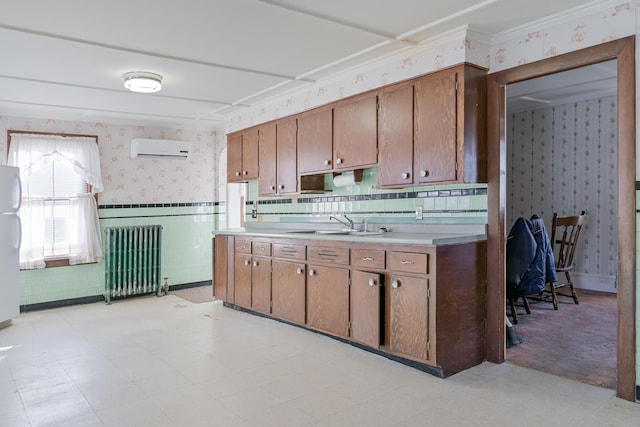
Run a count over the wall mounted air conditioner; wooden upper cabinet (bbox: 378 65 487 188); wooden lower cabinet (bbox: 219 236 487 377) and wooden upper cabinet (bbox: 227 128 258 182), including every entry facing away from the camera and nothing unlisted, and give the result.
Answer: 0

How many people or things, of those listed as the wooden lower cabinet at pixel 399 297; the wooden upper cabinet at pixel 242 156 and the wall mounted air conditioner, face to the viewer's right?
0

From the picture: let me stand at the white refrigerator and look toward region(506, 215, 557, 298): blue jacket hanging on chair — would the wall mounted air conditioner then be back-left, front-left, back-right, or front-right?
front-left

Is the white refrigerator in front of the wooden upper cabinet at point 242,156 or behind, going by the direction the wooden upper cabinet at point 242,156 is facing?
in front

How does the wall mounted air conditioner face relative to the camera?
toward the camera

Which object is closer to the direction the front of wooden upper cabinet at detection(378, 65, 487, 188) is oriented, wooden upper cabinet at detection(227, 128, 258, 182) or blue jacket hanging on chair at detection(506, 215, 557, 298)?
the wooden upper cabinet

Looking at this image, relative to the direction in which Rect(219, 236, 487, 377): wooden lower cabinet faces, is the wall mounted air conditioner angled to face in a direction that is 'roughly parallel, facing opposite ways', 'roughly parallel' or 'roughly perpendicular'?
roughly perpendicular

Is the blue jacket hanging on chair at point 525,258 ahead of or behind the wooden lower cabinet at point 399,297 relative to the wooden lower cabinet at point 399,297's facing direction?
behind

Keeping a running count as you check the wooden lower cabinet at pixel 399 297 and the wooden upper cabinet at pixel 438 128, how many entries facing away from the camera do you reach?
0

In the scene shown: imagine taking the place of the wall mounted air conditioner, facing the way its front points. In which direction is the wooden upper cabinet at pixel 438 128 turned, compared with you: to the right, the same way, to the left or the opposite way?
to the right

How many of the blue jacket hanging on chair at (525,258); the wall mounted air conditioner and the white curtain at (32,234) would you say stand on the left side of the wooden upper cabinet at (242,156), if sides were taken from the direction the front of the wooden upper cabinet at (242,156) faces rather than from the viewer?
1

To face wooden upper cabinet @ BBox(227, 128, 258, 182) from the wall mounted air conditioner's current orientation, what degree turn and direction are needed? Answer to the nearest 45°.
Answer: approximately 45° to its left

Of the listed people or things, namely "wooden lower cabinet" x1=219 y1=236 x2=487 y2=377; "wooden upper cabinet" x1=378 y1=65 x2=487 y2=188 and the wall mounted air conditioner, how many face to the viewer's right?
0

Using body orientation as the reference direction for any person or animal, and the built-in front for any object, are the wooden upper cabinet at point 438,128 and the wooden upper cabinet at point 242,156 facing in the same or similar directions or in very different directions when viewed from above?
same or similar directions

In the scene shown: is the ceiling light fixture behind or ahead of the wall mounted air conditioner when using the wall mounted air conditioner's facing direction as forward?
ahead

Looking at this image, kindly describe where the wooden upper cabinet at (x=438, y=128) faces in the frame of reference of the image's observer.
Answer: facing the viewer and to the left of the viewer

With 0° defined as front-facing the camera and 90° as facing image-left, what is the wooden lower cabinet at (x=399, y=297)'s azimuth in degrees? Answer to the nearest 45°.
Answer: approximately 45°
